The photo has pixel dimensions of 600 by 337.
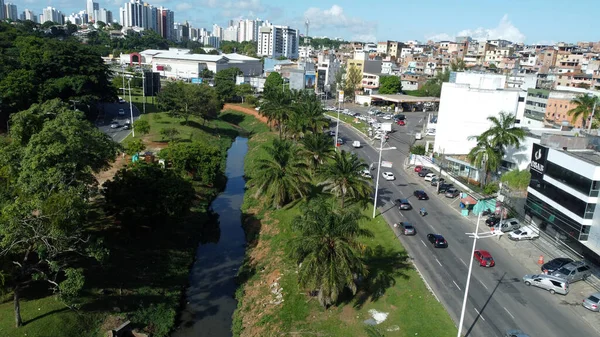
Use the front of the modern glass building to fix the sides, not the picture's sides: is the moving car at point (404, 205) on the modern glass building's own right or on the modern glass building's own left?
on the modern glass building's own right

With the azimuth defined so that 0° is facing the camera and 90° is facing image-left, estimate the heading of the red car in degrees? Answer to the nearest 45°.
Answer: approximately 135°

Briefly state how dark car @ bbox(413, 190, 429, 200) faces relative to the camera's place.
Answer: facing away from the viewer and to the left of the viewer

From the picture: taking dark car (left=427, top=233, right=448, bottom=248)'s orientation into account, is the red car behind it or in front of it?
behind

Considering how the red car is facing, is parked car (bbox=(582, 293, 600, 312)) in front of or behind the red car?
behind

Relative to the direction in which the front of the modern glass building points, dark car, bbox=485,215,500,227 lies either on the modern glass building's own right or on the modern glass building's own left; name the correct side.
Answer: on the modern glass building's own right

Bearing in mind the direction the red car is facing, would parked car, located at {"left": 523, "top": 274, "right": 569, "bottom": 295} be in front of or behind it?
behind

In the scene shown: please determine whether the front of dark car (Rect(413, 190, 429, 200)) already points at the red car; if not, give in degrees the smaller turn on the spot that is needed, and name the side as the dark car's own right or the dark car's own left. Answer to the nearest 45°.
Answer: approximately 135° to the dark car's own left

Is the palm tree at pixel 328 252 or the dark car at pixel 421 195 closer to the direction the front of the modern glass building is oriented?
the palm tree

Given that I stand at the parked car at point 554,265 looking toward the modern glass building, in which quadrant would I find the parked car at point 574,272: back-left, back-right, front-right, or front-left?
back-right

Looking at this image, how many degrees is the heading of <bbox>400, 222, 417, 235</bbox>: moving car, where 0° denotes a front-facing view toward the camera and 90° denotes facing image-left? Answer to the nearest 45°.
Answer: approximately 135°

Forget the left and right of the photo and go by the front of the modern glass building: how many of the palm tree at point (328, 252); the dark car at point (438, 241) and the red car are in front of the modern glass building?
3

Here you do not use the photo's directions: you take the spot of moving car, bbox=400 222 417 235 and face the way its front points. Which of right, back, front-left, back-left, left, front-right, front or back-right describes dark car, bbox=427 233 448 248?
back

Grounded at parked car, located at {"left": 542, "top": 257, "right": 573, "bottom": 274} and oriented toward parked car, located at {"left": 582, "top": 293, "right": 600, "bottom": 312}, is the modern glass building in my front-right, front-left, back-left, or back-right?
back-left
